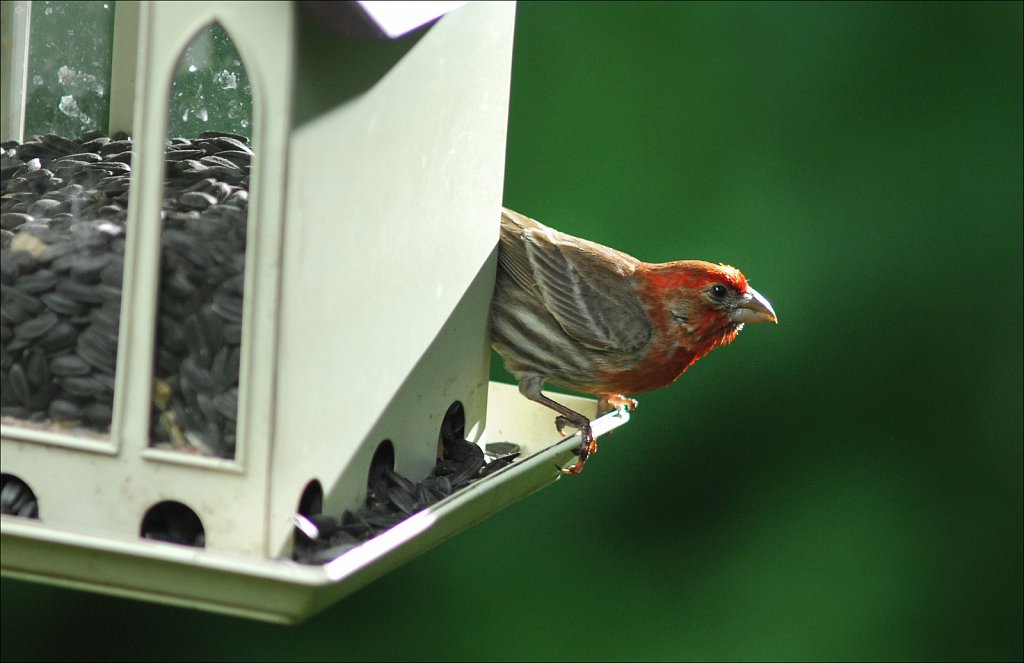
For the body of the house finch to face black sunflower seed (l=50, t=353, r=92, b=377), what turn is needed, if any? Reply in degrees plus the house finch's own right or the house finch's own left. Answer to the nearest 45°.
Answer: approximately 135° to the house finch's own right

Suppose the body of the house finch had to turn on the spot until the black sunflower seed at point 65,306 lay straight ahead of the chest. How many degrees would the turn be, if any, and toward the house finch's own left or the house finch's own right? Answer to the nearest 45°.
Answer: approximately 135° to the house finch's own right

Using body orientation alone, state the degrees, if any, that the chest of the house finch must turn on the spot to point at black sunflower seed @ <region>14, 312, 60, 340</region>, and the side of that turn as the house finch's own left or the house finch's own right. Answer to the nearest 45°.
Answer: approximately 135° to the house finch's own right

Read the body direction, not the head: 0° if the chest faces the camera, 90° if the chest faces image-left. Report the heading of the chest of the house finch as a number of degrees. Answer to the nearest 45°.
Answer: approximately 270°
